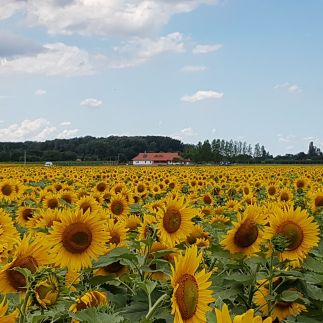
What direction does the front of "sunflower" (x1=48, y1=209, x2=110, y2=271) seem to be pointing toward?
toward the camera

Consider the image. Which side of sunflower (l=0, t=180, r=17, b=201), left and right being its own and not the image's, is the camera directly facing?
front

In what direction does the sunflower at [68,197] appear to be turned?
toward the camera

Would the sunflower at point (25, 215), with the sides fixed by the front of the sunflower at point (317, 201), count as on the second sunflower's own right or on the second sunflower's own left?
on the second sunflower's own right

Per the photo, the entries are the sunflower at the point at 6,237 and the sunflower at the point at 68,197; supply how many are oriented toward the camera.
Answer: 2

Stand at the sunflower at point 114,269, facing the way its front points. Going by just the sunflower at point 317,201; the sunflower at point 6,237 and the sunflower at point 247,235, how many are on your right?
1

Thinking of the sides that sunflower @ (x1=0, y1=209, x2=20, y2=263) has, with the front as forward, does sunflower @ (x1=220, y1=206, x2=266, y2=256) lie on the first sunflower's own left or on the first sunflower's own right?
on the first sunflower's own left

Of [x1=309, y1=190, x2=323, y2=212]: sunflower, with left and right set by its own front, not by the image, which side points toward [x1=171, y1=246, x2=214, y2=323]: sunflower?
front

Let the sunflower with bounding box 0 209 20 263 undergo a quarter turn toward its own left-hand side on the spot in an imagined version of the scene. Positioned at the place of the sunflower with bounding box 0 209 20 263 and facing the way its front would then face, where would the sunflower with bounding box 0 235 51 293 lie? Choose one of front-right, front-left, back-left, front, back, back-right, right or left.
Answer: right

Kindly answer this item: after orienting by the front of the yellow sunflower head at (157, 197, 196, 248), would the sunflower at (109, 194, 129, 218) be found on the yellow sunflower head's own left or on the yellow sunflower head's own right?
on the yellow sunflower head's own right

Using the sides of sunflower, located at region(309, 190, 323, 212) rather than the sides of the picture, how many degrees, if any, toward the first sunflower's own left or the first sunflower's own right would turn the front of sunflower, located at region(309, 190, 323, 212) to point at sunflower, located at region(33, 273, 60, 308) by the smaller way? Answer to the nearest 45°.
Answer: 0° — it already faces it

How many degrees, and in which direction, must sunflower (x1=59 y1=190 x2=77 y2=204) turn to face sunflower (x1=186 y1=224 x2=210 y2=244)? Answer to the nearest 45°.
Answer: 0° — it already faces it

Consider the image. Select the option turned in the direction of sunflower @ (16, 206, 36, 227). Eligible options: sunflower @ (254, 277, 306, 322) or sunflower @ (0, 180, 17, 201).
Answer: sunflower @ (0, 180, 17, 201)

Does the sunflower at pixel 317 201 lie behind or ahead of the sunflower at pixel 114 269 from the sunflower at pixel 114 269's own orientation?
behind
